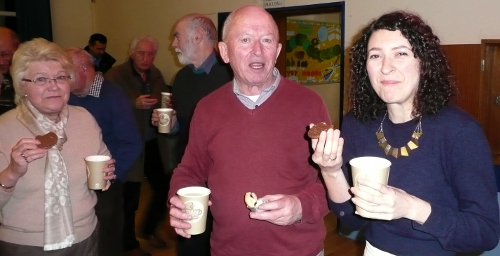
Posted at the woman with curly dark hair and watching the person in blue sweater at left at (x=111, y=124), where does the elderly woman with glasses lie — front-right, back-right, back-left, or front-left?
front-left

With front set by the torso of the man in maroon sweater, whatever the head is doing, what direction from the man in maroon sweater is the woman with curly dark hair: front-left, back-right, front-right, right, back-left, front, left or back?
front-left

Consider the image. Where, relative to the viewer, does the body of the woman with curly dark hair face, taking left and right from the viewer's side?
facing the viewer and to the left of the viewer

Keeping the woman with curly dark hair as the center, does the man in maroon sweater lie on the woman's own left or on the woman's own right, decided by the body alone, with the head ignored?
on the woman's own right

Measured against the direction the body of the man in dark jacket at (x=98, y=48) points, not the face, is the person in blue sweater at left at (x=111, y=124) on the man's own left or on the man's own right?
on the man's own left

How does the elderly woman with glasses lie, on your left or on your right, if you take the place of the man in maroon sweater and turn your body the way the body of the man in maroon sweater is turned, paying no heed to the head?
on your right

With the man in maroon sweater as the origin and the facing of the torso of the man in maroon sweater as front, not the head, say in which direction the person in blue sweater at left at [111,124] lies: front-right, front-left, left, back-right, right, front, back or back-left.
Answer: back-right

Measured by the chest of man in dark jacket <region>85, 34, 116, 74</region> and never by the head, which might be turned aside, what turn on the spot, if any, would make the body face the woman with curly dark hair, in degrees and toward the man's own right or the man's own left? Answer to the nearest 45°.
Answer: approximately 45° to the man's own left

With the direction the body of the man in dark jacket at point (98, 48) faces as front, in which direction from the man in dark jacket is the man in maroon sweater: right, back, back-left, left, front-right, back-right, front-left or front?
front-left

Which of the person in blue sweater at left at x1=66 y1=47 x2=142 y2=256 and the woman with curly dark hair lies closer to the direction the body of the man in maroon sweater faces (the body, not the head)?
the woman with curly dark hair

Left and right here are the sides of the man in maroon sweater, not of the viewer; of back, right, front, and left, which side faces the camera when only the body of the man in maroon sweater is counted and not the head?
front
